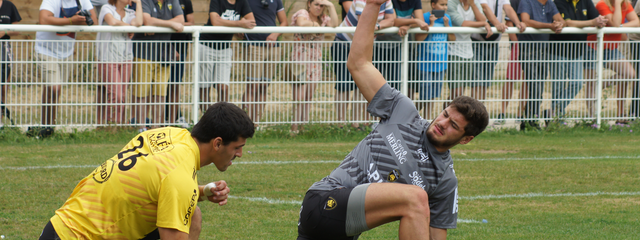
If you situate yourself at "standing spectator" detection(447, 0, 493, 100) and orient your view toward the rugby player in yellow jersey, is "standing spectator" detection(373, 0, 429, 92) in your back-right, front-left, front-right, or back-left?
front-right

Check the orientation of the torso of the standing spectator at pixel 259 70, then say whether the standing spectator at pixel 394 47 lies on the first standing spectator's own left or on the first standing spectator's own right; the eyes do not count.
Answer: on the first standing spectator's own left

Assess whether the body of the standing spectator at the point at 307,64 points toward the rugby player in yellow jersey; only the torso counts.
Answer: yes

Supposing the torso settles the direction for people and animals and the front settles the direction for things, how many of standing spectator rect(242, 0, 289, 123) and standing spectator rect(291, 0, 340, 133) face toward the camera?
2

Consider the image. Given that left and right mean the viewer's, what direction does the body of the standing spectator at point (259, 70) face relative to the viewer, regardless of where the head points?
facing the viewer

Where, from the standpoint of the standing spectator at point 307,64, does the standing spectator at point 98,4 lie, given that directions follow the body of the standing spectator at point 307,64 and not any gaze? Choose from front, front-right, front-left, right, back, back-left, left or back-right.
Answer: right

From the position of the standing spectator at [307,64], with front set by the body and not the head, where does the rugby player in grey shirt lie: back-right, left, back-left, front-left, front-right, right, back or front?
front

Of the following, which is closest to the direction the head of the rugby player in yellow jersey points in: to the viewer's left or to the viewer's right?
to the viewer's right

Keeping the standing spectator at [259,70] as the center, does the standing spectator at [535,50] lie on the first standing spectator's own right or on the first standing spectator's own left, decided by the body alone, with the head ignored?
on the first standing spectator's own left

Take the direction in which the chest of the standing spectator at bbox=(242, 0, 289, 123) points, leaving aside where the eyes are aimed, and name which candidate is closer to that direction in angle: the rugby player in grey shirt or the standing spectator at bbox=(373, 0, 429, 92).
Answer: the rugby player in grey shirt
